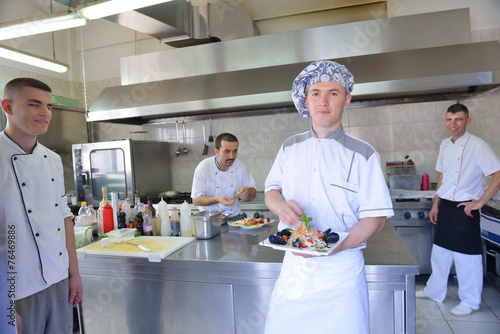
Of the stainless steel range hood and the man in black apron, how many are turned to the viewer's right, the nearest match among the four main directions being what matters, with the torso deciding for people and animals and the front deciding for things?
0

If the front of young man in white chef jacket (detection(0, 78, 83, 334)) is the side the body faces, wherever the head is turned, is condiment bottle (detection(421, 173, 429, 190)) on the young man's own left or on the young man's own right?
on the young man's own left

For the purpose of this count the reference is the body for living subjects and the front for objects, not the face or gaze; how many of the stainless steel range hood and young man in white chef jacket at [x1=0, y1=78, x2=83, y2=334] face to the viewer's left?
0

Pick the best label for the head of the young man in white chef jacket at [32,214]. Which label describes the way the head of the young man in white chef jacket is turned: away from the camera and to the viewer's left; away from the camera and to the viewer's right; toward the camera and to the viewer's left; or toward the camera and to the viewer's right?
toward the camera and to the viewer's right

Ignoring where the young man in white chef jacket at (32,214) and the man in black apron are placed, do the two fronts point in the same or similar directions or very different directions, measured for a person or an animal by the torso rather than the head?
very different directions

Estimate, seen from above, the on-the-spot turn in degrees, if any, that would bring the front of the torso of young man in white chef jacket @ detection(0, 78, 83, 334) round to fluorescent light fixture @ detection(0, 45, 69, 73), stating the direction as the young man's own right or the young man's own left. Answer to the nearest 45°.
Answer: approximately 135° to the young man's own left

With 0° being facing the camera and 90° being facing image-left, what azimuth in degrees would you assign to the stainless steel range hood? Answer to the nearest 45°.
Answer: approximately 0°

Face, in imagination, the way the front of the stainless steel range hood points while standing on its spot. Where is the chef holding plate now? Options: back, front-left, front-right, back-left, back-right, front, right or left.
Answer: front

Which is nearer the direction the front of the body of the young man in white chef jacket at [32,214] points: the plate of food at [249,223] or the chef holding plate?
the chef holding plate

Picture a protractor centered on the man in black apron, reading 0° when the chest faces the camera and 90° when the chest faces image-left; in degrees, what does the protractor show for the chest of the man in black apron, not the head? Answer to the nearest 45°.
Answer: approximately 45°

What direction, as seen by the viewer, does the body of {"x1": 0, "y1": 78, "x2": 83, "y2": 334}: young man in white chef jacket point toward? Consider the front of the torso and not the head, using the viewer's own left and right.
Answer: facing the viewer and to the right of the viewer

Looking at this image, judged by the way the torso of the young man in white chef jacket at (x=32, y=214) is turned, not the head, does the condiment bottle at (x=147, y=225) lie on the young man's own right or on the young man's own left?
on the young man's own left
